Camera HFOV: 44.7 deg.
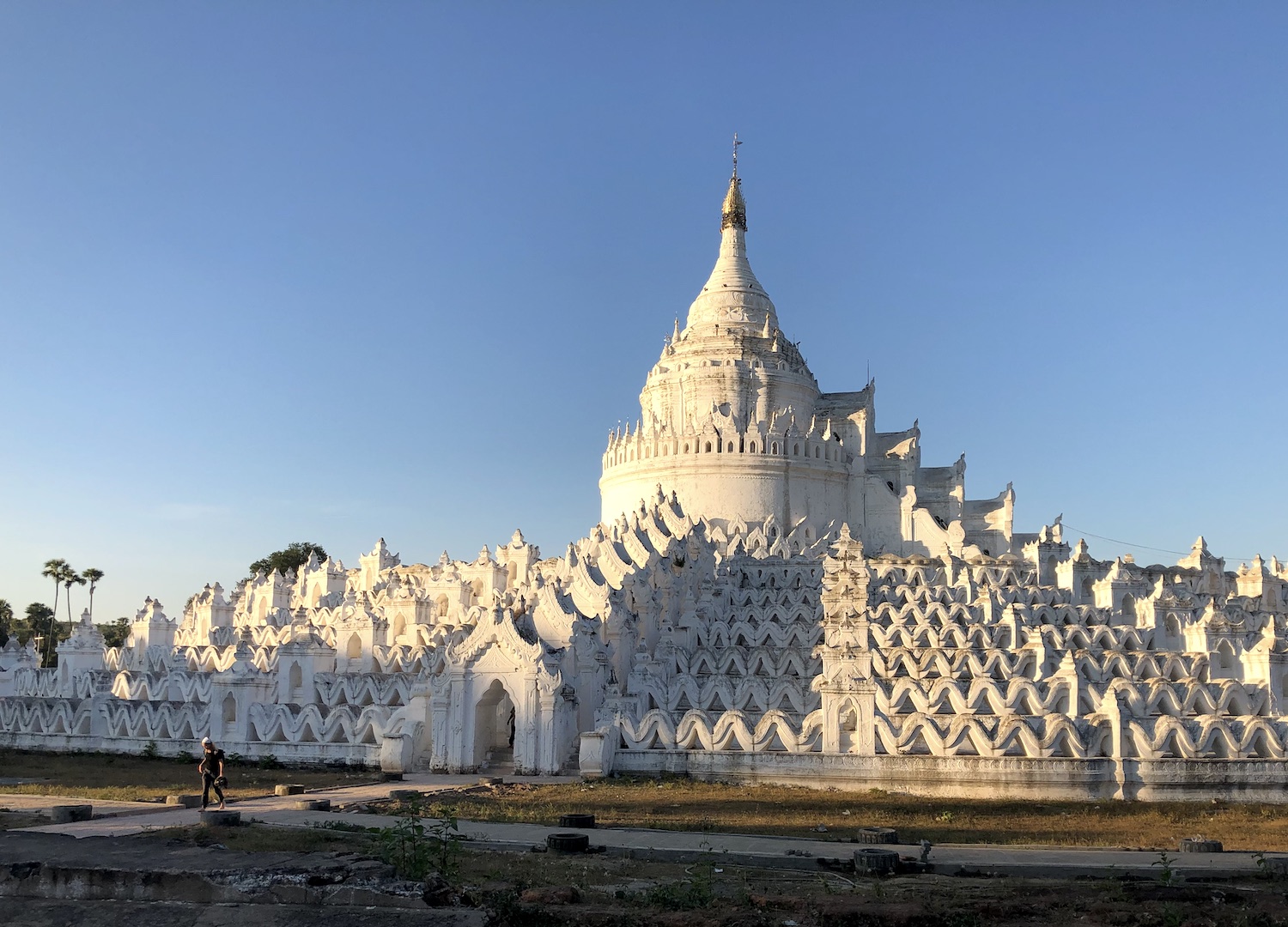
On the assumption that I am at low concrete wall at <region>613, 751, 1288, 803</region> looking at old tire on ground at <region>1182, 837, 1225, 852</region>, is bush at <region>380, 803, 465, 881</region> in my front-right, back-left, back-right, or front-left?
front-right

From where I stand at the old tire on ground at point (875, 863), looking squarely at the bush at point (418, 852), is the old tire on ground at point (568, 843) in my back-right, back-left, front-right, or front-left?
front-right

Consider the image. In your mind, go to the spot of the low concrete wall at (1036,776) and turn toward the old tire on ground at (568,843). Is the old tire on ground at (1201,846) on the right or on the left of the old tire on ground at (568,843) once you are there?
left

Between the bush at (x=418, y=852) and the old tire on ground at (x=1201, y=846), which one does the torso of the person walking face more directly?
the bush

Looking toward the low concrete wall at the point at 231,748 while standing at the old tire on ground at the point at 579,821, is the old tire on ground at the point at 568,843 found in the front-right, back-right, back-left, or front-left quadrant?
back-left

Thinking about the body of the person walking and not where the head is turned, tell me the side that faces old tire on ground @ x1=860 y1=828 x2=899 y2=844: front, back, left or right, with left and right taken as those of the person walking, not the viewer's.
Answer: left

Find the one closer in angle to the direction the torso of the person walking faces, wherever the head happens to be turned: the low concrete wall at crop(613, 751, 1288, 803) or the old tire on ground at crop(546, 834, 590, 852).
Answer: the old tire on ground

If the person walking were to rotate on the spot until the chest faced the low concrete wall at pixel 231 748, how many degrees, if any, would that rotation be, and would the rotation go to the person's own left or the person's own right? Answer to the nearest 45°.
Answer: approximately 135° to the person's own right

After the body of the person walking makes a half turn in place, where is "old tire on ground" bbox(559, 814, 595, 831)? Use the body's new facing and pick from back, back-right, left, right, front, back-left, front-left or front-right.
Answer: right

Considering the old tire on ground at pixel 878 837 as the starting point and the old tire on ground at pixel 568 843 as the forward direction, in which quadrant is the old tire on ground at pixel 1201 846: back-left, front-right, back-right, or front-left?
back-left

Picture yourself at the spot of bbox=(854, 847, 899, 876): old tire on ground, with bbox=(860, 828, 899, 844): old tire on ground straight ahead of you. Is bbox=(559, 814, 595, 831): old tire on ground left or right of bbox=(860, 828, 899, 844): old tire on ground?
left

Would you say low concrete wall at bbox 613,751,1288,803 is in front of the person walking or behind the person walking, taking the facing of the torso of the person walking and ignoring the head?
behind

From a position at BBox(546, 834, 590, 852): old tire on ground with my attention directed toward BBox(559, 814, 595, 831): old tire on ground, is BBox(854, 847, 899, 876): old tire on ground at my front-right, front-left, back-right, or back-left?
back-right

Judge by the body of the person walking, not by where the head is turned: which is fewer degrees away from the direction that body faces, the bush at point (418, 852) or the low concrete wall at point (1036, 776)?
the bush

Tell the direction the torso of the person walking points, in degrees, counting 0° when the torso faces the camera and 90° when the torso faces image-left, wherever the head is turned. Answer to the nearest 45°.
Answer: approximately 45°

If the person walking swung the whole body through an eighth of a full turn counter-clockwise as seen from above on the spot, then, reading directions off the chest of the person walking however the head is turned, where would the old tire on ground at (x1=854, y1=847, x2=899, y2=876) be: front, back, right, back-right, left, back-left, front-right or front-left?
front-left

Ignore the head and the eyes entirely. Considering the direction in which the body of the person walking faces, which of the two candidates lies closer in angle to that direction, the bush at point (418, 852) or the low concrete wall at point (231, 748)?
the bush

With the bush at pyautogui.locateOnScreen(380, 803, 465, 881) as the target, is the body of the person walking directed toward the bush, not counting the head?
no
